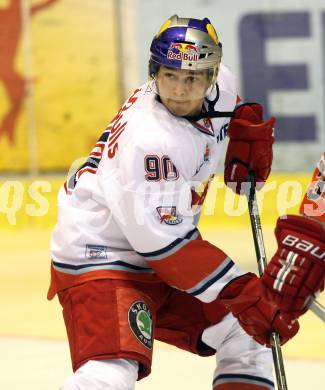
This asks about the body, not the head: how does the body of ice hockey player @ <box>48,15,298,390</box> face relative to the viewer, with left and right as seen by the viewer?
facing the viewer and to the right of the viewer
